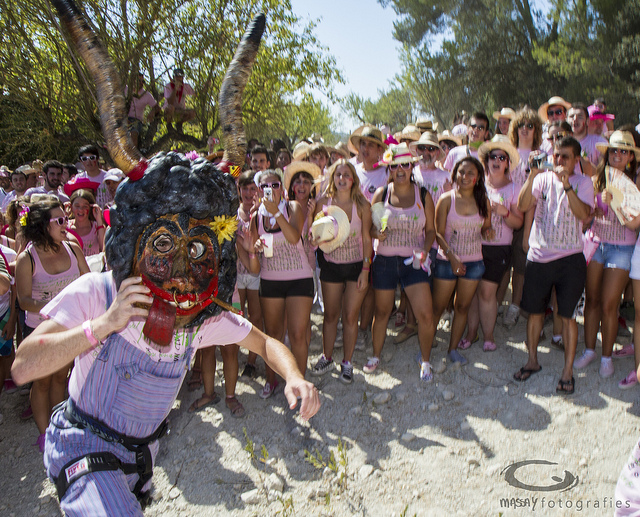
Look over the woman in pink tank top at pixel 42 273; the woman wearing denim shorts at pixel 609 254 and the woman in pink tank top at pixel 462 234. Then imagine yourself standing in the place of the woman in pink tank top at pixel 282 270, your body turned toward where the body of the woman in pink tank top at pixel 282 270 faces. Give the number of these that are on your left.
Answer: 2

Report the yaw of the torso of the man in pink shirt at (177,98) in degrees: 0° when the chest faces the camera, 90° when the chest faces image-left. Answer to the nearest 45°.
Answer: approximately 0°

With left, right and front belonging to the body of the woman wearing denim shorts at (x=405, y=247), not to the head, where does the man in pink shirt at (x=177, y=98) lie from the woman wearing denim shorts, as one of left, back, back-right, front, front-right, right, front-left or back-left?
back-right

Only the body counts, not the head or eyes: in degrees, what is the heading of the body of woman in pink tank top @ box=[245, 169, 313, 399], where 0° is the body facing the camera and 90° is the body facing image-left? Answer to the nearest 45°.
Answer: approximately 0°

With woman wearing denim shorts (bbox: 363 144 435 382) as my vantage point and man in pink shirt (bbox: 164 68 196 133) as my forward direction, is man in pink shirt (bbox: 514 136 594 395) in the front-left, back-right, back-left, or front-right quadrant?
back-right

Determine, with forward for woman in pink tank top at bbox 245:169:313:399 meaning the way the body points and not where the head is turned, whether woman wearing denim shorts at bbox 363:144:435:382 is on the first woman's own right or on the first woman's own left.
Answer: on the first woman's own left

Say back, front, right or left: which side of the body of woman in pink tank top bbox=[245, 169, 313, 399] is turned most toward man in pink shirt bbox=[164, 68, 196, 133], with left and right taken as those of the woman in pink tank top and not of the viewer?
back

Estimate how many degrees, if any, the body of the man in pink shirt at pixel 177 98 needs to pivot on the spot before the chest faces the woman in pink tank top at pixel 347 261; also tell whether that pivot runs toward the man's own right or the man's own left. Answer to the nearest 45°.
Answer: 0° — they already face them

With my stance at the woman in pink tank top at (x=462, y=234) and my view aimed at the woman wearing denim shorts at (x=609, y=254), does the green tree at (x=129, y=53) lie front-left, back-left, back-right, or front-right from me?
back-left

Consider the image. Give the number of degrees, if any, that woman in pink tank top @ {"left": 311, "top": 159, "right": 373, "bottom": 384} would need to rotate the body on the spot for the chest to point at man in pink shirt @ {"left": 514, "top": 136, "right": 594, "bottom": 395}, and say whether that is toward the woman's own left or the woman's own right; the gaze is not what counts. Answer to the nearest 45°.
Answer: approximately 90° to the woman's own left

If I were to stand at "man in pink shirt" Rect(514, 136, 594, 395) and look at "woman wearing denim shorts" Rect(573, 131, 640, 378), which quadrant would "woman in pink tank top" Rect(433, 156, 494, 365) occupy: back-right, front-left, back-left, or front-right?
back-left
